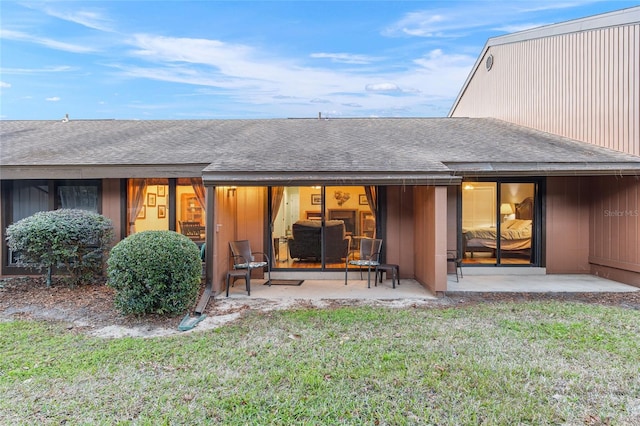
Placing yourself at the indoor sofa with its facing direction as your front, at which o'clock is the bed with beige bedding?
The bed with beige bedding is roughly at 3 o'clock from the indoor sofa.

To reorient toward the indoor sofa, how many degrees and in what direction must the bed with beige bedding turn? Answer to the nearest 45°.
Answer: approximately 45° to its left

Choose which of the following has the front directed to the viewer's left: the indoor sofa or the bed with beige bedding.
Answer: the bed with beige bedding

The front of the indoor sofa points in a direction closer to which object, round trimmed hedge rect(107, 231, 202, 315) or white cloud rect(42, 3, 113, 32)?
the white cloud

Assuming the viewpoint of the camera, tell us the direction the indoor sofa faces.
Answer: facing away from the viewer

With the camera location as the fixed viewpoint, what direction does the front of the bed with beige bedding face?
facing to the left of the viewer

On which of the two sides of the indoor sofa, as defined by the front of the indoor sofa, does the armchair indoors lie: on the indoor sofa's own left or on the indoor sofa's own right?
on the indoor sofa's own left

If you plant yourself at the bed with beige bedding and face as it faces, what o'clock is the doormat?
The doormat is roughly at 11 o'clock from the bed with beige bedding.

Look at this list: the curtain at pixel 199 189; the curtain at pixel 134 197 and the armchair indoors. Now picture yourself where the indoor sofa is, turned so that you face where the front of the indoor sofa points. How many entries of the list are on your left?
3

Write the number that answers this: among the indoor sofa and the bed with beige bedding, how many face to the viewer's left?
1

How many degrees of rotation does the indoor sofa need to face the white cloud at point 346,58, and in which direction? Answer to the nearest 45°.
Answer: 0° — it already faces it
